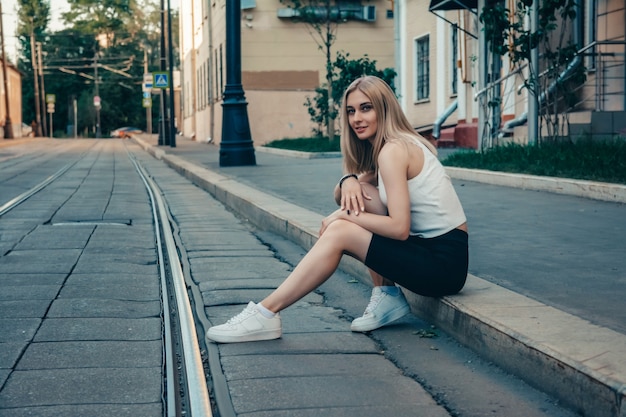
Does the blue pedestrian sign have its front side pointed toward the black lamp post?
yes

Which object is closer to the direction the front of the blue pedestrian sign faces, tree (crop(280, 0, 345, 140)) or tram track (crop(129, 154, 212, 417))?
the tram track

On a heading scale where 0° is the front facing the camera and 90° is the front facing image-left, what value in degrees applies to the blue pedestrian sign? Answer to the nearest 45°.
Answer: approximately 0°

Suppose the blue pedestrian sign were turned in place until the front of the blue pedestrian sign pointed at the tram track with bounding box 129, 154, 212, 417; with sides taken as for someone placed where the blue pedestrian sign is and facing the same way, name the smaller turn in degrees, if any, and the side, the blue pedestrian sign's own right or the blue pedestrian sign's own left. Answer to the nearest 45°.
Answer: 0° — it already faces it

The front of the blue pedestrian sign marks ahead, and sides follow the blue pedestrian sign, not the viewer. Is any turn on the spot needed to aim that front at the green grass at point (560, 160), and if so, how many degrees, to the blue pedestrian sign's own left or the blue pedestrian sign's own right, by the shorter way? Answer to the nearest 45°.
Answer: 0° — it already faces it
